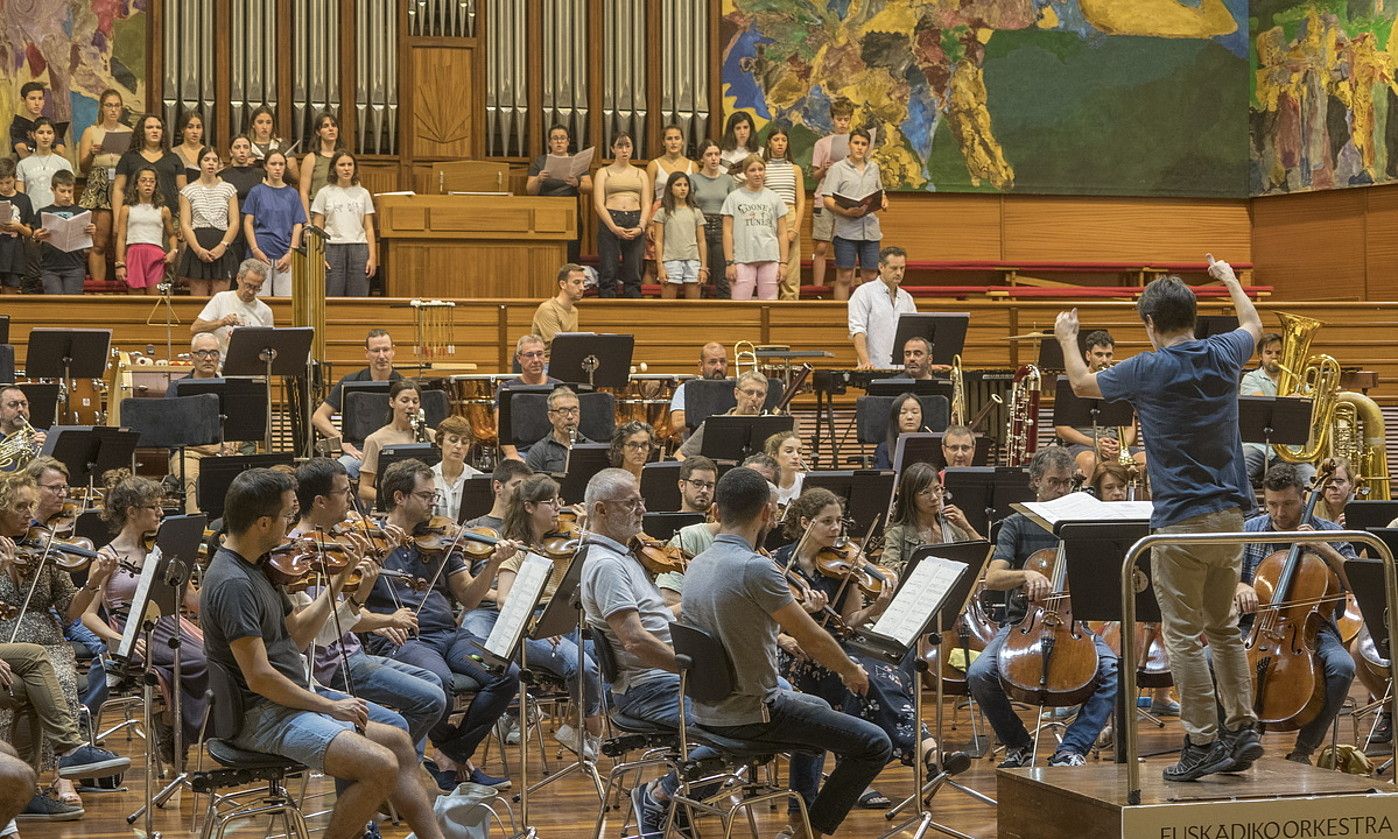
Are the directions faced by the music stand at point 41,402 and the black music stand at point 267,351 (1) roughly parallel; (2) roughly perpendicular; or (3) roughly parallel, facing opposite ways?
roughly parallel

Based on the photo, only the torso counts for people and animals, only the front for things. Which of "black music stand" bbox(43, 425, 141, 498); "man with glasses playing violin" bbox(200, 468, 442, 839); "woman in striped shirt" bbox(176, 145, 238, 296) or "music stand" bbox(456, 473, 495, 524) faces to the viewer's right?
the man with glasses playing violin

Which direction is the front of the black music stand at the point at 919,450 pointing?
away from the camera

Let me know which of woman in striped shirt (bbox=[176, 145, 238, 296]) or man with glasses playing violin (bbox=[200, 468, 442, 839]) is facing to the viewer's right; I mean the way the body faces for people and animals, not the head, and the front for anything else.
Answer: the man with glasses playing violin

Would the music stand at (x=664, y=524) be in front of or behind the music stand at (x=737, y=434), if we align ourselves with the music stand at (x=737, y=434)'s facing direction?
behind

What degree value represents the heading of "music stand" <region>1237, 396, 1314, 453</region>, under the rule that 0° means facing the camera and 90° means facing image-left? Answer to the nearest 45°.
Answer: approximately 180°

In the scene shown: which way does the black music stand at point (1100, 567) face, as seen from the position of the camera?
facing away from the viewer

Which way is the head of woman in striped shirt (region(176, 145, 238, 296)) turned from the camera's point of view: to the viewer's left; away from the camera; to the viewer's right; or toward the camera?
toward the camera

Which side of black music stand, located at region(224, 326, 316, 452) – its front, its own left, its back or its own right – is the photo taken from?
back

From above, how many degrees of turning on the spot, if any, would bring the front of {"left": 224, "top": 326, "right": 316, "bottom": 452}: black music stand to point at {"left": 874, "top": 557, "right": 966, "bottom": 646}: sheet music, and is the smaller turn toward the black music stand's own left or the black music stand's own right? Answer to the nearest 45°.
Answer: approximately 180°

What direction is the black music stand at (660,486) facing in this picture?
away from the camera

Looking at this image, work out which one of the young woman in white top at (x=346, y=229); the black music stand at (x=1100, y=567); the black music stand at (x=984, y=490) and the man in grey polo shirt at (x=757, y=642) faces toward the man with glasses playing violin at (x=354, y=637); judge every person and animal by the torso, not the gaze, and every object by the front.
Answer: the young woman in white top

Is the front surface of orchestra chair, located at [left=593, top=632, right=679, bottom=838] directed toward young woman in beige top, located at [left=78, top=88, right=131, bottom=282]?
no

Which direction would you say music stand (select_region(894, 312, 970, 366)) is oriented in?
away from the camera

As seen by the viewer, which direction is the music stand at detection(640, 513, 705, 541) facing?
away from the camera

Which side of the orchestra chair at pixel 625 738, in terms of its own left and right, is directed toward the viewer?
right

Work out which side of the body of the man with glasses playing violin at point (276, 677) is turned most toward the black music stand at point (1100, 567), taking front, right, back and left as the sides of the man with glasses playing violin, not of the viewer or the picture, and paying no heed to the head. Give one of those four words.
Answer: front

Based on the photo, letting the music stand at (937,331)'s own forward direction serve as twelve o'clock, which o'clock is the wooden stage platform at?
The wooden stage platform is roughly at 6 o'clock from the music stand.

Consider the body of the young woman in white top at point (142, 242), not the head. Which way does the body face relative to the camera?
toward the camera

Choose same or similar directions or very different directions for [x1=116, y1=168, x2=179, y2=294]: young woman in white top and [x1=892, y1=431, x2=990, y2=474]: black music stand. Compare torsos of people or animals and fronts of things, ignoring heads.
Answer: very different directions
